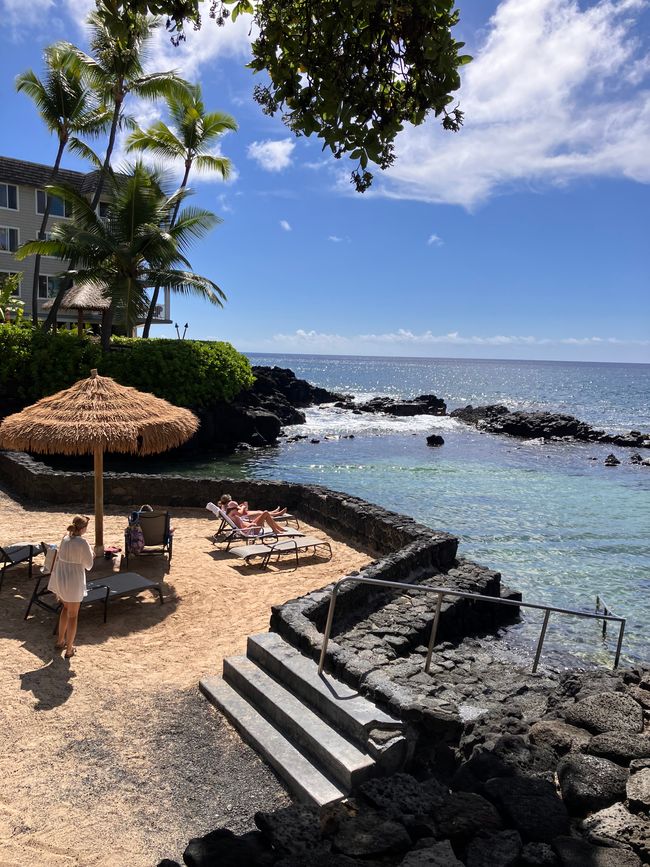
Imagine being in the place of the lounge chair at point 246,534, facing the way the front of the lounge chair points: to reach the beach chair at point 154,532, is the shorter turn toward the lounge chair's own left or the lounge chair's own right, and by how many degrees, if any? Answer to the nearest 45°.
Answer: approximately 135° to the lounge chair's own right

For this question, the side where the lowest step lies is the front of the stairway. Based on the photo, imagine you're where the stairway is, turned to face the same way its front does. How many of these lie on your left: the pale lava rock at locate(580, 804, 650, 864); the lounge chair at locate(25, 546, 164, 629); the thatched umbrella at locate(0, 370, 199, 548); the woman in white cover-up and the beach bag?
1

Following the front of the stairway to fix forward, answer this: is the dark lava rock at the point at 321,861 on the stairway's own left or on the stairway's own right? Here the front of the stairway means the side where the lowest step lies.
on the stairway's own left

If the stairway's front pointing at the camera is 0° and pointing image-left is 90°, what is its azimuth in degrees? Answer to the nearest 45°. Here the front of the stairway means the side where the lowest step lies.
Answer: approximately 45°

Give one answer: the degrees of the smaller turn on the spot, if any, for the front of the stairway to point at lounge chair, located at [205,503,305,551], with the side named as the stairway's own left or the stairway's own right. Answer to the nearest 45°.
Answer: approximately 135° to the stairway's own right

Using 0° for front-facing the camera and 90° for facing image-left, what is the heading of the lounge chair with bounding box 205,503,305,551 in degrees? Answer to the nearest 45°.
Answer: approximately 270°

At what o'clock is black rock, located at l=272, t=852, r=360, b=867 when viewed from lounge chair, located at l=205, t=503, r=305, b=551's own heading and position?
The black rock is roughly at 3 o'clock from the lounge chair.

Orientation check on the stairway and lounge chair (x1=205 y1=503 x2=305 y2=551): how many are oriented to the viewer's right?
1

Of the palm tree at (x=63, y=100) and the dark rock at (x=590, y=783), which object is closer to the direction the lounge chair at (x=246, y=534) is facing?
the dark rock
